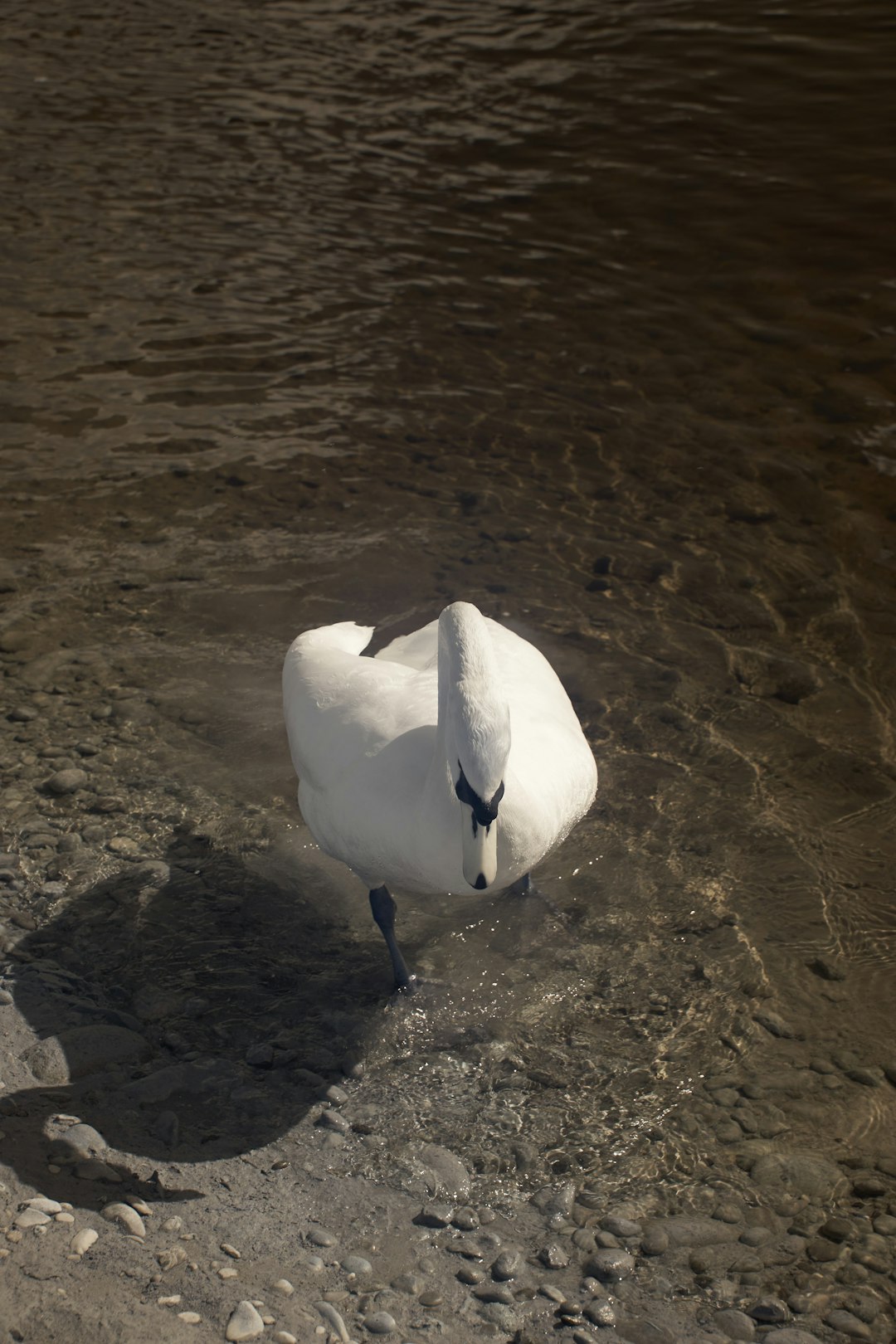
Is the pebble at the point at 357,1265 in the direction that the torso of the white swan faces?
yes

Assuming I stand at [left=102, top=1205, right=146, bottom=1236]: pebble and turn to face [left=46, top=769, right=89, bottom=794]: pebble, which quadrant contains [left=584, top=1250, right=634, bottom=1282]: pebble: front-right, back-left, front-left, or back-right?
back-right

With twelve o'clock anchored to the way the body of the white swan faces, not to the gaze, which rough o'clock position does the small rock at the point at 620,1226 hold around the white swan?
The small rock is roughly at 11 o'clock from the white swan.

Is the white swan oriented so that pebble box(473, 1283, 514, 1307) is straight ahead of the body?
yes

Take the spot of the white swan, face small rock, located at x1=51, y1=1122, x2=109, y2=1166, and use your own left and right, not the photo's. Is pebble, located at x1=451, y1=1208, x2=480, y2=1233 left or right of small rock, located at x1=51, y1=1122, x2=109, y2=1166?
left

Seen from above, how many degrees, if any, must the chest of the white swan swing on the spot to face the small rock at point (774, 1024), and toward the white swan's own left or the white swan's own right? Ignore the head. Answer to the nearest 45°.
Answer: approximately 90° to the white swan's own left

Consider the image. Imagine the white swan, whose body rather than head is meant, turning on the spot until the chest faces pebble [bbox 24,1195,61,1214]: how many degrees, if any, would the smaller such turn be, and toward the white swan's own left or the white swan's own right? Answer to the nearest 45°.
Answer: approximately 45° to the white swan's own right

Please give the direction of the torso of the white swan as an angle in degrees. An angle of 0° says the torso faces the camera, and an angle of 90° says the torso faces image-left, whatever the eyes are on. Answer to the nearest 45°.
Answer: approximately 0°
